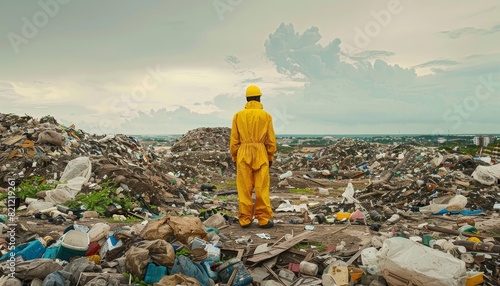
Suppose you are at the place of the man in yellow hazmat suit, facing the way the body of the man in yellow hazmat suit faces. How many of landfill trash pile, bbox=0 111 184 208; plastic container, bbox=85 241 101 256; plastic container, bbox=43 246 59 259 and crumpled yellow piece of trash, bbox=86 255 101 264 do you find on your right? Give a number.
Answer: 0

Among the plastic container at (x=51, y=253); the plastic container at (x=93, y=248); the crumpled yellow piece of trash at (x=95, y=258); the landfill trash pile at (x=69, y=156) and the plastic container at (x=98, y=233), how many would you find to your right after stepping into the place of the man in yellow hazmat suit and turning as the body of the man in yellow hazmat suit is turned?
0

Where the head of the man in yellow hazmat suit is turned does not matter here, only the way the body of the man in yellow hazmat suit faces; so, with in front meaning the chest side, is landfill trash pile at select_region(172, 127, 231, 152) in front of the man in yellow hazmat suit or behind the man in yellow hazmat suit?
in front

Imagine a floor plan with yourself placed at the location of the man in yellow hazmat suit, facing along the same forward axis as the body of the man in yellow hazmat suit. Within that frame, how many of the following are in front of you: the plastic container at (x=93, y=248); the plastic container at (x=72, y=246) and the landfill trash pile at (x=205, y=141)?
1

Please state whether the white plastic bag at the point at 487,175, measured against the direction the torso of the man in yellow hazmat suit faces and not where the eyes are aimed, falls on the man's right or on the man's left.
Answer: on the man's right

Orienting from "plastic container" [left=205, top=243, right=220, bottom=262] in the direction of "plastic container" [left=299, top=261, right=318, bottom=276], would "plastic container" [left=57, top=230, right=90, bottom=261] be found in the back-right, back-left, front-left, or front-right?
back-right

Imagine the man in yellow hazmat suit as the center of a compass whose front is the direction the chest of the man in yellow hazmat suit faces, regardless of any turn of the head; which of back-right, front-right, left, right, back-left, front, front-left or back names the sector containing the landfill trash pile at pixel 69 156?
front-left

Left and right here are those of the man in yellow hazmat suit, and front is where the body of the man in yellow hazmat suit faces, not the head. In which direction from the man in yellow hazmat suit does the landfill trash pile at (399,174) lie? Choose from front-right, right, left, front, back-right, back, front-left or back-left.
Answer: front-right

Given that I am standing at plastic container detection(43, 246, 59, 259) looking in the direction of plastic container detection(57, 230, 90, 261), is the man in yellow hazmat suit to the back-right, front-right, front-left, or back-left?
front-left

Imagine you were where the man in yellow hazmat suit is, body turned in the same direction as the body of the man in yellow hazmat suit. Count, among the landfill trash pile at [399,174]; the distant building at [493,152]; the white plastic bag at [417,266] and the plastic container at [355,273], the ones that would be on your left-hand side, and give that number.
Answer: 0

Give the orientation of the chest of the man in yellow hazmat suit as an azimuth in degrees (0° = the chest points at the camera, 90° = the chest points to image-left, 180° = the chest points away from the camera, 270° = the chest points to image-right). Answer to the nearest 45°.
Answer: approximately 180°

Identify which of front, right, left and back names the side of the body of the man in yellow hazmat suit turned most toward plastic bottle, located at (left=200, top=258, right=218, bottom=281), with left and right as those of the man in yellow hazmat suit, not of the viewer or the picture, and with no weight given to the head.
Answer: back

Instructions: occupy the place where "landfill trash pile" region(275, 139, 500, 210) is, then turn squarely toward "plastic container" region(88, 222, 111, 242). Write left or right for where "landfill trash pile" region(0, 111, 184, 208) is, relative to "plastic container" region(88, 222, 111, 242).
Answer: right

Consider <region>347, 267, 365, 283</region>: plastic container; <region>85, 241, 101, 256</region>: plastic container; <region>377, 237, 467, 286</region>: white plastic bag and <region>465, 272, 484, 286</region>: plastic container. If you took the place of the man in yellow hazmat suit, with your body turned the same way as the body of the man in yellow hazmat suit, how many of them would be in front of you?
0

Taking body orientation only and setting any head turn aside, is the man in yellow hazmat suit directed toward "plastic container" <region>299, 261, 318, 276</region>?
no

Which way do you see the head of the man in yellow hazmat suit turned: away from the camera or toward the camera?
away from the camera

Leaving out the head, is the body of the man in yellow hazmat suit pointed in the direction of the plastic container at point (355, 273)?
no

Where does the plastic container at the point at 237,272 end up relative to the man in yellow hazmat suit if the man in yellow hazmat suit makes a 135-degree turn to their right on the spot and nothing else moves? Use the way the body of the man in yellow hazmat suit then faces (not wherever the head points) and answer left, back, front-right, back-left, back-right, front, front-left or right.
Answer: front-right

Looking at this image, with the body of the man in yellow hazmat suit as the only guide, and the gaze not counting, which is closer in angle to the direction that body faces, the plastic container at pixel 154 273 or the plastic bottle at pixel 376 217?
the plastic bottle
